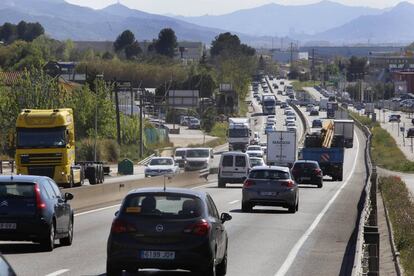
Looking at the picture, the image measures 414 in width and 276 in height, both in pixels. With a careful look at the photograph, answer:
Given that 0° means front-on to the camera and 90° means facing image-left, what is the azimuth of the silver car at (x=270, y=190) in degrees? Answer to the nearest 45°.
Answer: approximately 180°

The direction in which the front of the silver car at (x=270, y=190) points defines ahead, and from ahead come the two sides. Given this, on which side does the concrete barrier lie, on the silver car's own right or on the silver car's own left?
on the silver car's own left
